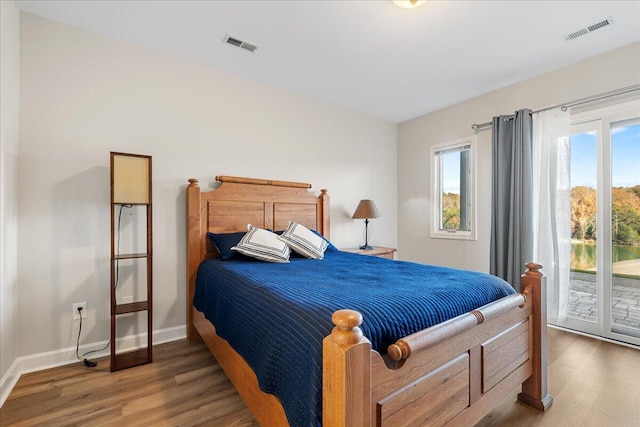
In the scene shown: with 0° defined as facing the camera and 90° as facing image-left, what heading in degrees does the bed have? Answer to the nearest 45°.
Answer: approximately 315°

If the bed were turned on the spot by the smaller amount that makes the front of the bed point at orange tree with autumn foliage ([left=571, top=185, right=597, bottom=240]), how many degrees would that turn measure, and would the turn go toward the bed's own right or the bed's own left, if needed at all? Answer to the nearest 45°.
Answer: approximately 90° to the bed's own left

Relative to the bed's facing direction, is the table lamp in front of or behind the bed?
behind

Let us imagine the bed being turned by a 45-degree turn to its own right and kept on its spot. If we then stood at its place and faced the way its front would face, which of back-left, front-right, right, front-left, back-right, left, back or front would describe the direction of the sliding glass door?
back-left

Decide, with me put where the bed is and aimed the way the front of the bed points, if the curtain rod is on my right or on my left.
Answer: on my left
